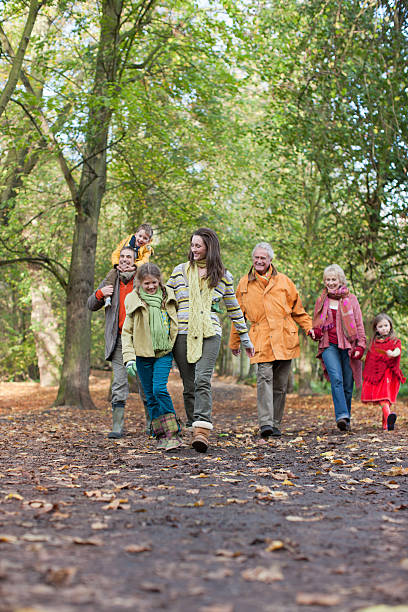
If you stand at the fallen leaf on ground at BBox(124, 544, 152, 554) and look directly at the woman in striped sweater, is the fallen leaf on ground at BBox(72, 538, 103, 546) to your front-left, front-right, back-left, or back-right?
front-left

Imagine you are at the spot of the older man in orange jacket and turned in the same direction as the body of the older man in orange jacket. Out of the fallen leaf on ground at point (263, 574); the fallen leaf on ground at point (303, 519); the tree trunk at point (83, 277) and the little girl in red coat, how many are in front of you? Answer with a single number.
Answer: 2

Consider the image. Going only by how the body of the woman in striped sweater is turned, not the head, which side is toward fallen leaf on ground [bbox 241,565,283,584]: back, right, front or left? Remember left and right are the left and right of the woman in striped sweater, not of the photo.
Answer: front

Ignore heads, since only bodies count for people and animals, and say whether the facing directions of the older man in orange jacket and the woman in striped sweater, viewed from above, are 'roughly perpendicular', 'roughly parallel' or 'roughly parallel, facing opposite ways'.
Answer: roughly parallel

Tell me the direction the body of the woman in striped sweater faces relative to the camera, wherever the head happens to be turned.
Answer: toward the camera

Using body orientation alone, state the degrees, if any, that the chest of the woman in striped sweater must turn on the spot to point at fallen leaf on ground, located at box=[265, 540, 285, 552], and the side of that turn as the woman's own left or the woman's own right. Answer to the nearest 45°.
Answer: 0° — they already face it

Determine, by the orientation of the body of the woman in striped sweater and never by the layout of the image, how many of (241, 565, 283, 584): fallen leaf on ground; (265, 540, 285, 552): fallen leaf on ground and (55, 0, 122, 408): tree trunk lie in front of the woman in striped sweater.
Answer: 2

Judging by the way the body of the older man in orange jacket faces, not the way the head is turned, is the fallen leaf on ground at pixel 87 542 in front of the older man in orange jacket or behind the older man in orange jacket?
in front

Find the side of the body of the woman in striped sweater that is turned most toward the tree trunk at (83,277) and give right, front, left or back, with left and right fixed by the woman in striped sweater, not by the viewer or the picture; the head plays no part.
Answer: back

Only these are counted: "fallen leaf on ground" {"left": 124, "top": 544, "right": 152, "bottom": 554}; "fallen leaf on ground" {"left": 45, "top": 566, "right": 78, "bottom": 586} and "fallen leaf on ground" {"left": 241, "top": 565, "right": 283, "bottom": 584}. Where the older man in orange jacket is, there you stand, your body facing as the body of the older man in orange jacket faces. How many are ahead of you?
3

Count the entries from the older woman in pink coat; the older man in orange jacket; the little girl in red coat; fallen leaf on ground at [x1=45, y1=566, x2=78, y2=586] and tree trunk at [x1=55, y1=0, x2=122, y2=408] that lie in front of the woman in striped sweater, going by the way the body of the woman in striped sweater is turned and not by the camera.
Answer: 1

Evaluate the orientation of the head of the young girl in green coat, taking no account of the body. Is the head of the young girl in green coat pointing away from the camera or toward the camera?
toward the camera

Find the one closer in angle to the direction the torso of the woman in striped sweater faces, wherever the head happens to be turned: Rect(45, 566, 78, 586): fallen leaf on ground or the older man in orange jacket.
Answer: the fallen leaf on ground

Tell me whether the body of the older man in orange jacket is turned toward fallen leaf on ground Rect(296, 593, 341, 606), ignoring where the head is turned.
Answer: yes

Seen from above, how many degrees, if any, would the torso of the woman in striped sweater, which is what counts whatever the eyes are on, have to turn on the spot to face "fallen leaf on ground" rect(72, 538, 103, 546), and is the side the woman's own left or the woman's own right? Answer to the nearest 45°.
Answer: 0° — they already face it

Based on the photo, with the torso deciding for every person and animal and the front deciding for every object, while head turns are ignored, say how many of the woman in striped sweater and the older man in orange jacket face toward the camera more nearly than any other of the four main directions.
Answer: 2

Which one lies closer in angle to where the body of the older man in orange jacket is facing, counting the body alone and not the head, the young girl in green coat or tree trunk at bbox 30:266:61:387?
the young girl in green coat
